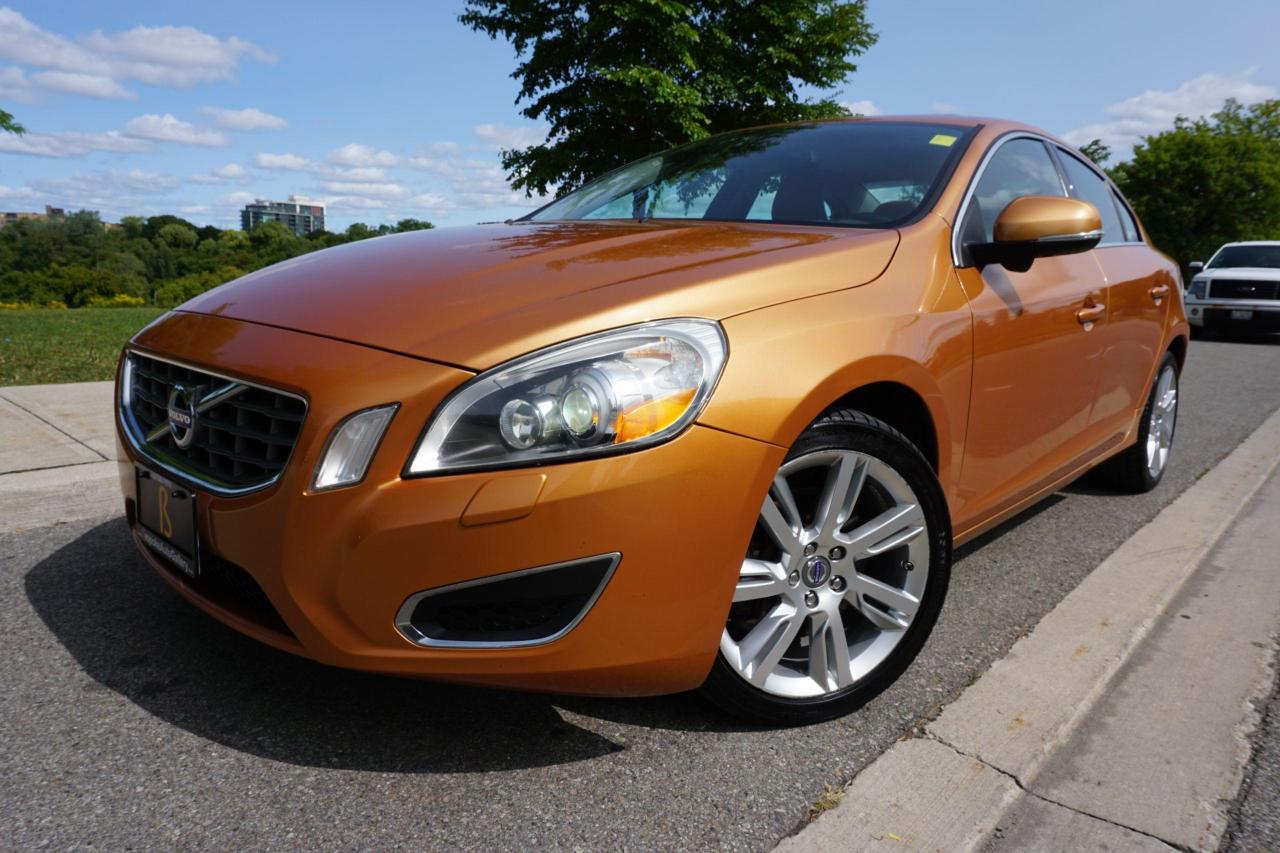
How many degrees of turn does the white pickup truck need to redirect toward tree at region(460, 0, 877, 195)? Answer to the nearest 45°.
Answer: approximately 90° to its right

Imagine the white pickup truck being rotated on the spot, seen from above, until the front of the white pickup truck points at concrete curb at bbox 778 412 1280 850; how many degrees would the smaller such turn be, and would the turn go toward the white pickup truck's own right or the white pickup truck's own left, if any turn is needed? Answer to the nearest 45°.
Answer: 0° — it already faces it

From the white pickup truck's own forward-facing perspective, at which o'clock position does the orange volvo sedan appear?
The orange volvo sedan is roughly at 12 o'clock from the white pickup truck.

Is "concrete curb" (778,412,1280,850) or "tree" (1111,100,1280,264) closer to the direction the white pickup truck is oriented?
the concrete curb

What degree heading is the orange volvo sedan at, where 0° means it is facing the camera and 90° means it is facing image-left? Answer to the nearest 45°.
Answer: approximately 45°

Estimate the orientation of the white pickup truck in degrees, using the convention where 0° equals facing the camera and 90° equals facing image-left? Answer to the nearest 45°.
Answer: approximately 0°

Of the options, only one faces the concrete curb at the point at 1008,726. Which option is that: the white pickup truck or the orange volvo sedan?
the white pickup truck

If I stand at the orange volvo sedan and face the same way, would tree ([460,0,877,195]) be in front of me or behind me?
behind

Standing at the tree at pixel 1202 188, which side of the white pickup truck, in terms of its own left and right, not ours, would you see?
back
